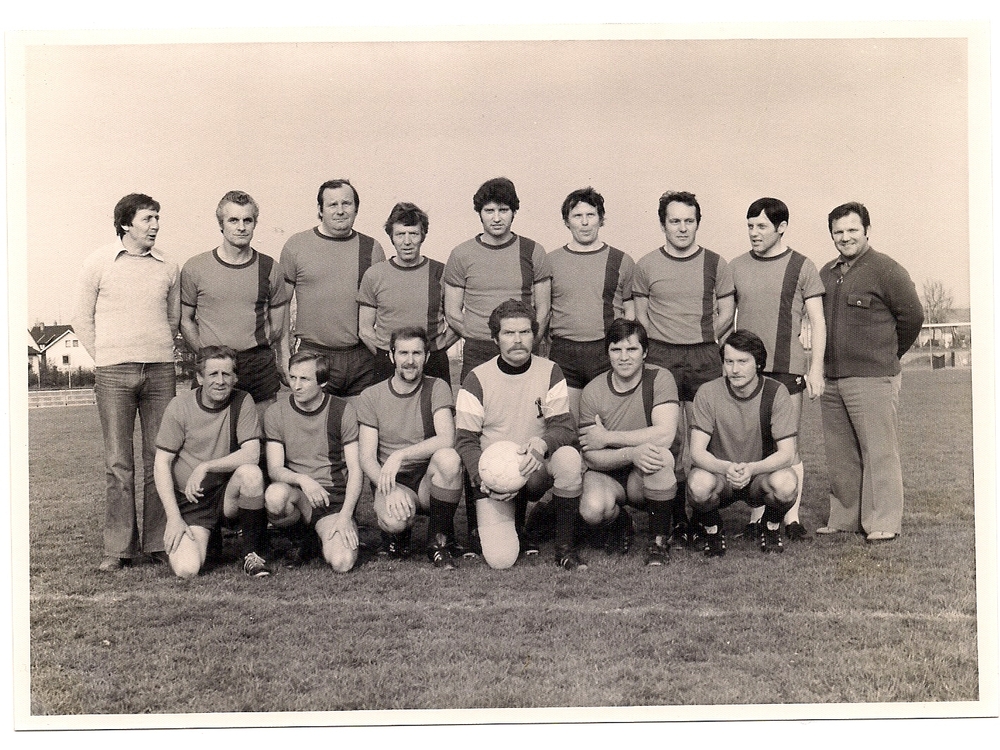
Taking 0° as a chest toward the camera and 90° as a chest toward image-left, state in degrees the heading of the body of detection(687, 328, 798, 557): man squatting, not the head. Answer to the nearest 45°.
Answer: approximately 0°

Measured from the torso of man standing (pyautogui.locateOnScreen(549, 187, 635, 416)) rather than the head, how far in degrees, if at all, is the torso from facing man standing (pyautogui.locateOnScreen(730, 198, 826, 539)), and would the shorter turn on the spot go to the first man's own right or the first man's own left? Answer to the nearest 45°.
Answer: approximately 90° to the first man's own left

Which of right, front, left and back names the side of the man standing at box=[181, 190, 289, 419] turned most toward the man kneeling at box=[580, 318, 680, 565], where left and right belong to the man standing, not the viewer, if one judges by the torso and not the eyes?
left

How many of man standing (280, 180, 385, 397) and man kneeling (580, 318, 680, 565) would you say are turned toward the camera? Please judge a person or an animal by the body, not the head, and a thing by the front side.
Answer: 2

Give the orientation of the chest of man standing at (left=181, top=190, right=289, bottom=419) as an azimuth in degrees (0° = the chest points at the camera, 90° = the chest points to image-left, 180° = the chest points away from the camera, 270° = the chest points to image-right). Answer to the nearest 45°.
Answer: approximately 0°

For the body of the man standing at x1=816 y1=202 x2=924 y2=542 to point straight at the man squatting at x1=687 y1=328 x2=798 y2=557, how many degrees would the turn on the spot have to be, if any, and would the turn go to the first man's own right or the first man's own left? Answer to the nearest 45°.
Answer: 0° — they already face them

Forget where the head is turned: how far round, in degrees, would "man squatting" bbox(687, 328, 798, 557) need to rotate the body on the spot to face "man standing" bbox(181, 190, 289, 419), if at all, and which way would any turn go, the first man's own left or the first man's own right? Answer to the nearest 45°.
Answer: approximately 90° to the first man's own right

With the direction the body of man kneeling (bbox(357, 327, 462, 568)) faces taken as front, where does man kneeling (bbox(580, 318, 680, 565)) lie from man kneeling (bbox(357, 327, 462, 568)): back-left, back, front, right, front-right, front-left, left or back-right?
left

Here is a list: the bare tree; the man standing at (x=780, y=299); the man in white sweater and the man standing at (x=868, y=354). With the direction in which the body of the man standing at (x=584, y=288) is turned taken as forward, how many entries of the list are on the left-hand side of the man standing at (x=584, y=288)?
3
